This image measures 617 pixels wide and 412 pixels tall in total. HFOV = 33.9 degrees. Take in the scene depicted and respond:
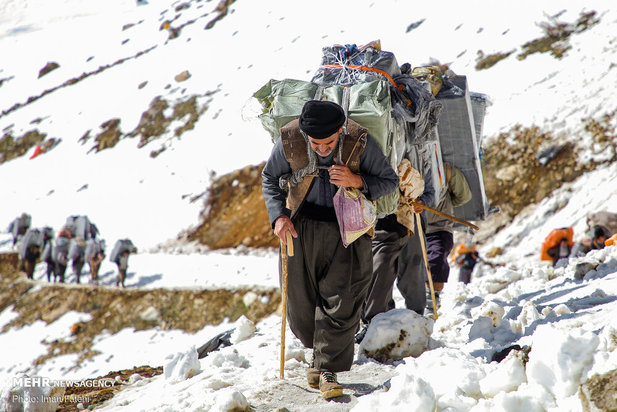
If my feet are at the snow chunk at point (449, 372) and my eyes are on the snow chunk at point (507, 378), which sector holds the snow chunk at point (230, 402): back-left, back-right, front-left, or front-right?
back-right

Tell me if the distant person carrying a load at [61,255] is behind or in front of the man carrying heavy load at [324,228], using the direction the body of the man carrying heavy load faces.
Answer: behind

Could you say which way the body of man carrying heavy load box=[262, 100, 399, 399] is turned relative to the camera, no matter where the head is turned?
toward the camera

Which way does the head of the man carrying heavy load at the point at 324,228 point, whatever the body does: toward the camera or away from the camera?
toward the camera

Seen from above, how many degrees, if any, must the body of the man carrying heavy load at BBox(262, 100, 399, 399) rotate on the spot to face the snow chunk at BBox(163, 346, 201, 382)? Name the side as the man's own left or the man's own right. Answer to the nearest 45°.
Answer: approximately 90° to the man's own right

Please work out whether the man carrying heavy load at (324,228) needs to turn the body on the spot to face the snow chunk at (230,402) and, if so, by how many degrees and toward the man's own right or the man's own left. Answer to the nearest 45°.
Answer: approximately 45° to the man's own right

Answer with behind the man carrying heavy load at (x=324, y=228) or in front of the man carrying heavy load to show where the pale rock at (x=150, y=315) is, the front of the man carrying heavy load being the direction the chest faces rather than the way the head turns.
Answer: behind

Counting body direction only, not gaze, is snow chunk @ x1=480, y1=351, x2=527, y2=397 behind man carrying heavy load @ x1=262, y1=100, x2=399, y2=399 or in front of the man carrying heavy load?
in front
